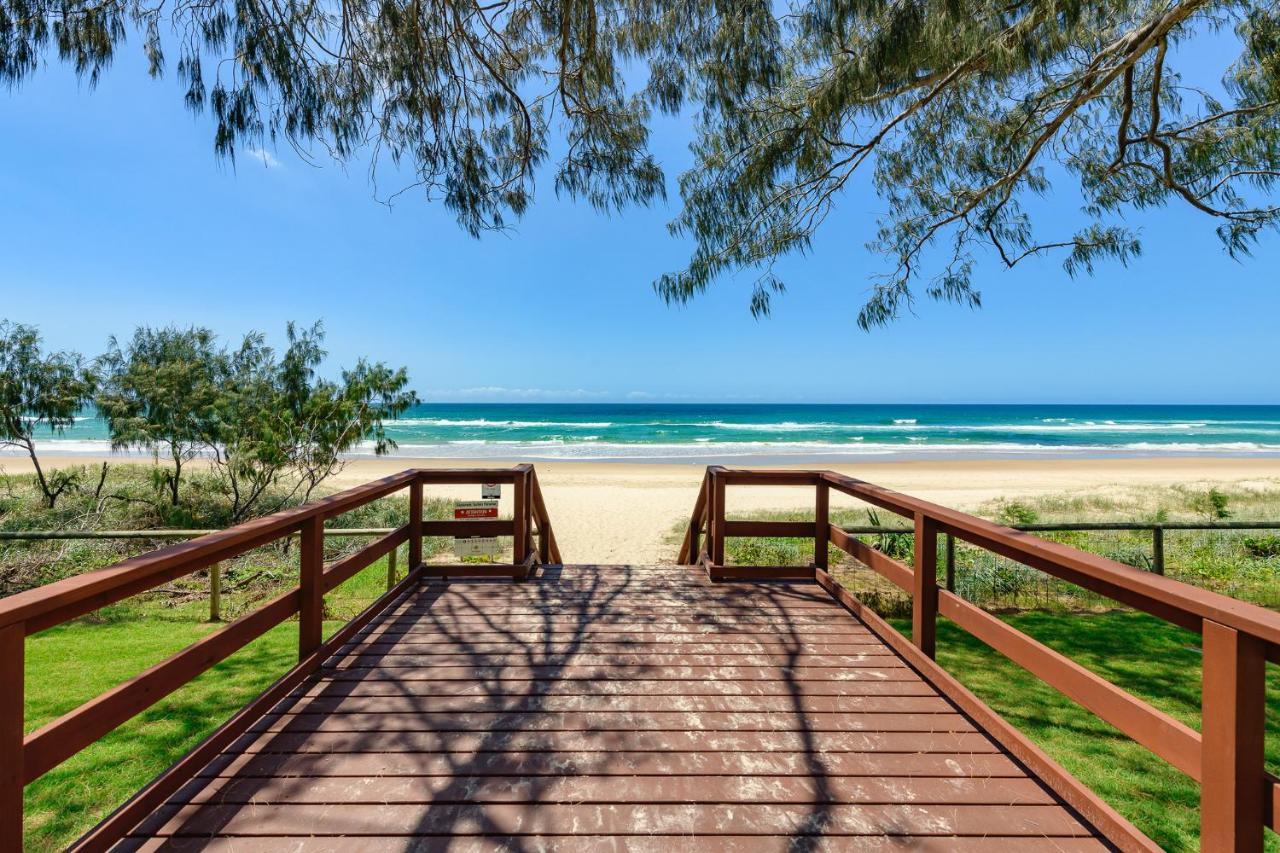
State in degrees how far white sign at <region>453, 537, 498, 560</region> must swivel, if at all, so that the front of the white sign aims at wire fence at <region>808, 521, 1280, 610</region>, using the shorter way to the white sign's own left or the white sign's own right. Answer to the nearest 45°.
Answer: approximately 90° to the white sign's own left

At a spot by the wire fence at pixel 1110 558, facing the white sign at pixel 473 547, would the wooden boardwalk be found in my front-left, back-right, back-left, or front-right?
front-left

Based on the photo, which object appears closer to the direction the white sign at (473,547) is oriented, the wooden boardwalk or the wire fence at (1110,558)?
the wooden boardwalk

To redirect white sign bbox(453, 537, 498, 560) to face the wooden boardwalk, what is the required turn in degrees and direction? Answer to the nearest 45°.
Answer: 0° — it already faces it

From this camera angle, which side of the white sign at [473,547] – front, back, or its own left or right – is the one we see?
front
